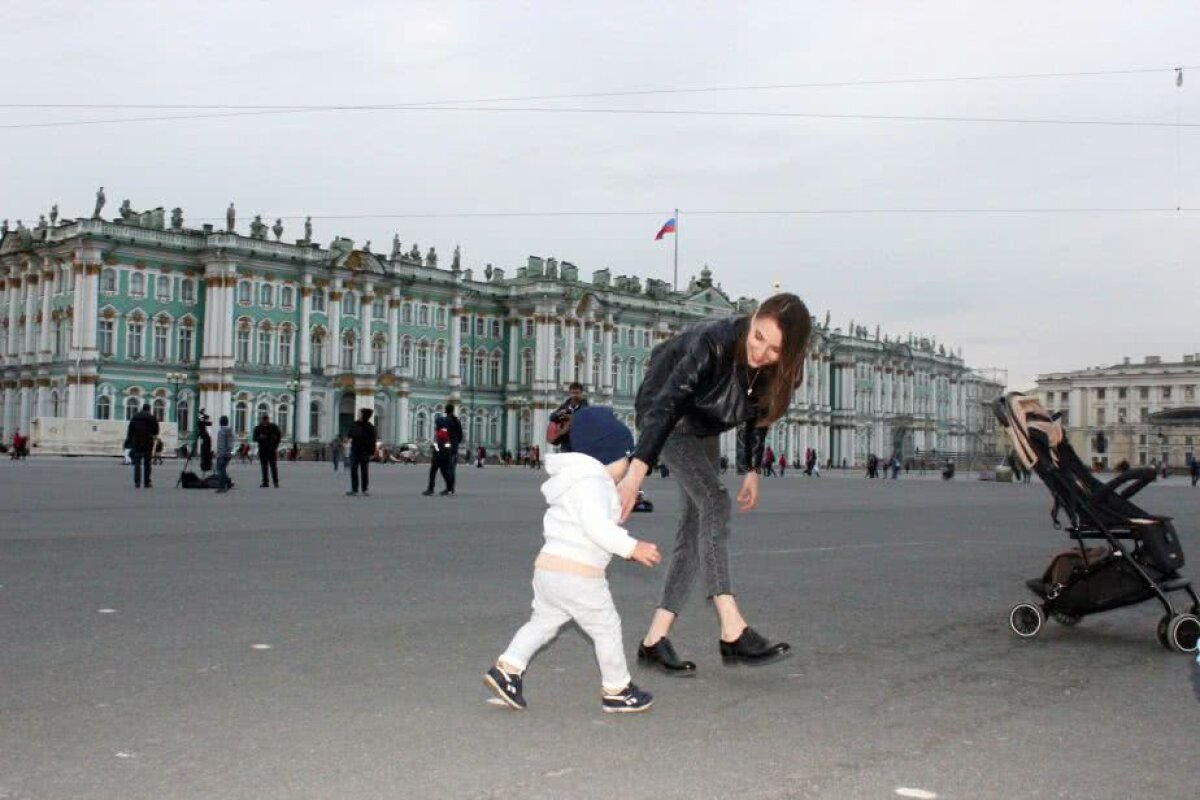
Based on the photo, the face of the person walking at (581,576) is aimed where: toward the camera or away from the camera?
away from the camera

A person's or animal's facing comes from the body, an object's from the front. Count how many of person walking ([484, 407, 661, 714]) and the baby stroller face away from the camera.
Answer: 0

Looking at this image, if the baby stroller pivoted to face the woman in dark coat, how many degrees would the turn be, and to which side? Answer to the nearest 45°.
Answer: approximately 135° to its right

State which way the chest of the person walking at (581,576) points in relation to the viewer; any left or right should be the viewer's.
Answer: facing to the right of the viewer

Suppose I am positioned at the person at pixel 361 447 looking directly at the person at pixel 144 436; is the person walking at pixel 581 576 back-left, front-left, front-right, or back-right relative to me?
back-left

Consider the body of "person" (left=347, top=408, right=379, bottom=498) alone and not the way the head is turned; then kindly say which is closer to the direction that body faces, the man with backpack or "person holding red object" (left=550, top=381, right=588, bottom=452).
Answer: the man with backpack

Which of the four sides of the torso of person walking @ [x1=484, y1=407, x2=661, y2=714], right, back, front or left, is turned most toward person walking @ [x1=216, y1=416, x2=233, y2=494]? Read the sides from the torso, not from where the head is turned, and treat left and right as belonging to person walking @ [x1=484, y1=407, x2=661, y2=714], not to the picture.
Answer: left

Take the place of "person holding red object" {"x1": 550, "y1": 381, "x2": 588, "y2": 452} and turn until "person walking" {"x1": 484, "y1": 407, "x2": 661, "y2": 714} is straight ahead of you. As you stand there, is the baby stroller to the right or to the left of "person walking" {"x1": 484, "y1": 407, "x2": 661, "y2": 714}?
left

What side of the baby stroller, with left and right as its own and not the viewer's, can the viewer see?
right
